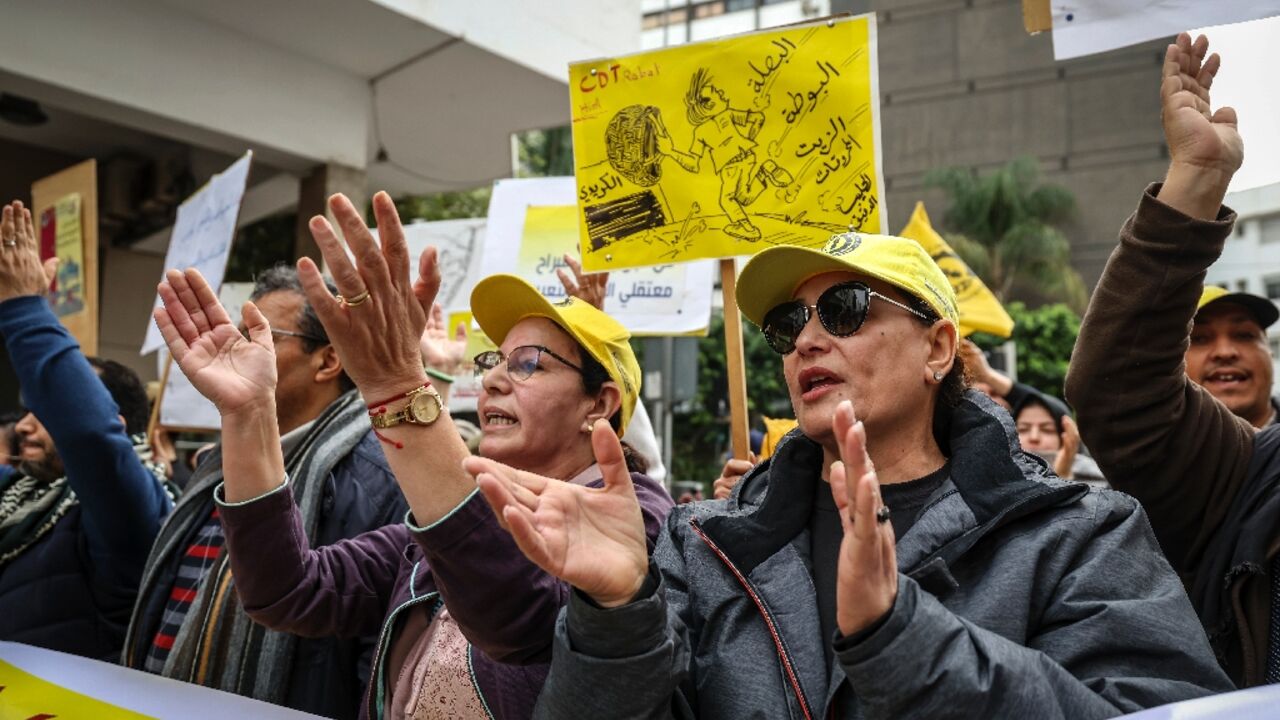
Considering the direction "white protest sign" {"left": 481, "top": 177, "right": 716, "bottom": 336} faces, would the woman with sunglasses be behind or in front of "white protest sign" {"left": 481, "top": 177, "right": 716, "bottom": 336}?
in front

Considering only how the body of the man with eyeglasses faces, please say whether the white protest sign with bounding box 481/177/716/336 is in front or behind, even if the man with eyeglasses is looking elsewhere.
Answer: behind

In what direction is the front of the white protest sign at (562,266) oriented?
toward the camera

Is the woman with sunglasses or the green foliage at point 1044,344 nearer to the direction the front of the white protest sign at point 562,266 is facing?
the woman with sunglasses

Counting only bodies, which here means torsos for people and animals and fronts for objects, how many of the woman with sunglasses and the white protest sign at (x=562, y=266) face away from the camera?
0

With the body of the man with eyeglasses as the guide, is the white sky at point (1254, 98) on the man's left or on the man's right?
on the man's left

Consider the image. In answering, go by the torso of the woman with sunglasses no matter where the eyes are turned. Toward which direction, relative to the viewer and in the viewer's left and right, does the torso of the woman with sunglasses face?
facing the viewer and to the left of the viewer

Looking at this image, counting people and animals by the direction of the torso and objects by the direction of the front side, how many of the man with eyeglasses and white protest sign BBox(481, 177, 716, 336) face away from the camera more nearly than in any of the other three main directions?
0

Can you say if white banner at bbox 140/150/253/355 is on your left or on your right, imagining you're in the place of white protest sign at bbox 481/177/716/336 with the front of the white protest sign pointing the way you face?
on your right

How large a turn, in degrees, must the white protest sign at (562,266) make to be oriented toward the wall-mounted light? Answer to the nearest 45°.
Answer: approximately 135° to its right

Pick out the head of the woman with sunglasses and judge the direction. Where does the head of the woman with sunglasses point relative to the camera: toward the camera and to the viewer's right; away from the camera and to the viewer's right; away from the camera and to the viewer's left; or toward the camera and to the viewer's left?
toward the camera and to the viewer's left

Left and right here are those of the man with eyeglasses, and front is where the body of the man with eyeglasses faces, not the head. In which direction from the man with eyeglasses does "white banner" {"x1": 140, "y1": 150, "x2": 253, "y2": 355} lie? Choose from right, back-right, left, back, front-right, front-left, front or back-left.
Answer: back-right
